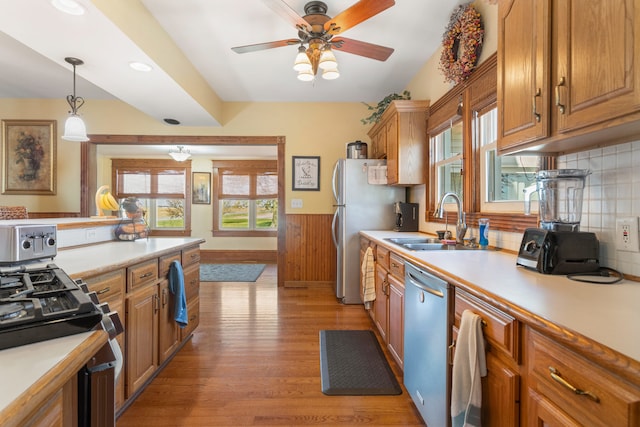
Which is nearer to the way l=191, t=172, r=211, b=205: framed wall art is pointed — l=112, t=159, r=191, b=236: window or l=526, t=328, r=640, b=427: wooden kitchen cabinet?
the wooden kitchen cabinet

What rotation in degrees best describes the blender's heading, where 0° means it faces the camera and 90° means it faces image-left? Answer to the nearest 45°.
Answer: approximately 45°

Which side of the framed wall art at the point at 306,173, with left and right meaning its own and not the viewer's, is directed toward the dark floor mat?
front

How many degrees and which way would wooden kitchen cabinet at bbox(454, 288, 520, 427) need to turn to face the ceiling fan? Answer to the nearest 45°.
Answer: approximately 90° to its right

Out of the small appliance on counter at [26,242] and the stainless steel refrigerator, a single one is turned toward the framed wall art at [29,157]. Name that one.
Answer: the stainless steel refrigerator

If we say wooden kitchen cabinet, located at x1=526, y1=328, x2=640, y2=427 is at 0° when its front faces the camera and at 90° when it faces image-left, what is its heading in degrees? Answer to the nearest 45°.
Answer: approximately 45°

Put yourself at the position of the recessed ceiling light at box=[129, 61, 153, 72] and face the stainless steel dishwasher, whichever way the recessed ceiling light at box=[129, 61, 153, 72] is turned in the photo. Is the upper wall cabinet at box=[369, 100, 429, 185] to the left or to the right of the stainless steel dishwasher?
left

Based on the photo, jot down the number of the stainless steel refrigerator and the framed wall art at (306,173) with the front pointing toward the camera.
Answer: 1
